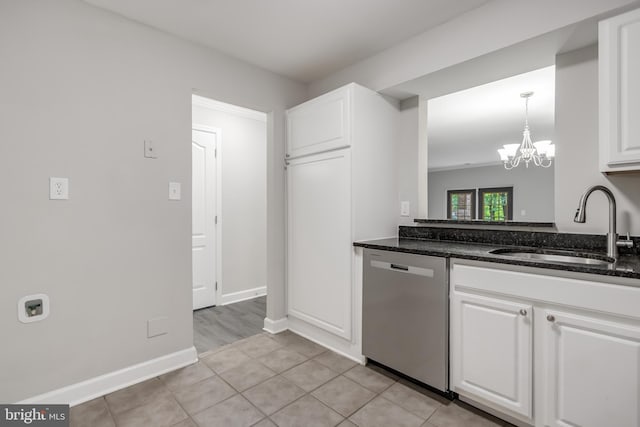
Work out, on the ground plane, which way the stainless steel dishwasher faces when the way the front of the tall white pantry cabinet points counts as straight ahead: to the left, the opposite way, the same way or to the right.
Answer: the same way

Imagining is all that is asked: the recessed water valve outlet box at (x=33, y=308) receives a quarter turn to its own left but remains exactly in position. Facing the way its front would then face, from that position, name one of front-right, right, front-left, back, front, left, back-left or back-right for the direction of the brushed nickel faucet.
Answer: front-right

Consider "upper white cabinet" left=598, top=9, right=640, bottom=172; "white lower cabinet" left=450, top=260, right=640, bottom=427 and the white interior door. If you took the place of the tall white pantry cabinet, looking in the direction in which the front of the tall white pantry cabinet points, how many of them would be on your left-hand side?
2

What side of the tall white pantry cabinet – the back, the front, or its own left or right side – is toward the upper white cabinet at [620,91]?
left

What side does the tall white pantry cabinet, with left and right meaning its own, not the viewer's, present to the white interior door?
right

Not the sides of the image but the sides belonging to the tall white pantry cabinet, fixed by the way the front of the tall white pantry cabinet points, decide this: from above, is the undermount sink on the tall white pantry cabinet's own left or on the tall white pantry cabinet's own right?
on the tall white pantry cabinet's own left

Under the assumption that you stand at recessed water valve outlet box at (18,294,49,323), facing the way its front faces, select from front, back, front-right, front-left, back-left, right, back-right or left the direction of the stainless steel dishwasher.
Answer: front-left

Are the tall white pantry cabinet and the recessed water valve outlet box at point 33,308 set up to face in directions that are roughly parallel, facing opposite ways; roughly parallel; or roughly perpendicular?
roughly perpendicular

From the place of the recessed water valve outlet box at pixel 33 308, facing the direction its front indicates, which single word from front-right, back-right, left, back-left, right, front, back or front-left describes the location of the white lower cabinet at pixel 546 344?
front-left

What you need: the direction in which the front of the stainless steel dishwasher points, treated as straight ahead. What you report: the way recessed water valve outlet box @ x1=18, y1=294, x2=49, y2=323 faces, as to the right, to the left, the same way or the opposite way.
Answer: to the left

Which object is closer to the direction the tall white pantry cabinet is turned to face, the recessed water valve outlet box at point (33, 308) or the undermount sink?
the recessed water valve outlet box

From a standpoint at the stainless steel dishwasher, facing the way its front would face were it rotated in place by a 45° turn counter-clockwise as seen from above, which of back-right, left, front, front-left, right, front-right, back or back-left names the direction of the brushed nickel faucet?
left

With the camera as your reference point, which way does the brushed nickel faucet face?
facing the viewer and to the left of the viewer

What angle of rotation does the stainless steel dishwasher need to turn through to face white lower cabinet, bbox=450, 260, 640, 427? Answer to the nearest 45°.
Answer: approximately 90° to its left

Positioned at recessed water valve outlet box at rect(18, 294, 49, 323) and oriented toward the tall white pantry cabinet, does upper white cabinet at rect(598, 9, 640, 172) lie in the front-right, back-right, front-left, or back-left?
front-right
